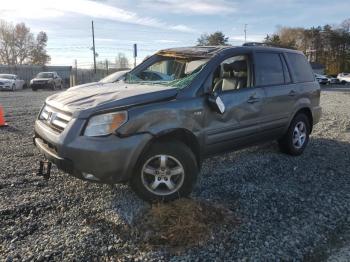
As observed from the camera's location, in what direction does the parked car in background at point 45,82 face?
facing the viewer and to the left of the viewer

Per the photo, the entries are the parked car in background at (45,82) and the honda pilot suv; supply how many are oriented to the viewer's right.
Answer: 0

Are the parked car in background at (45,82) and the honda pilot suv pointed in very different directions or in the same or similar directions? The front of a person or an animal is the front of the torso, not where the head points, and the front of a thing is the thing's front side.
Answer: same or similar directions

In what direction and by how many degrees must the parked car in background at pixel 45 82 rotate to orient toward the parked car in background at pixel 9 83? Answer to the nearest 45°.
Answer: approximately 45° to its right

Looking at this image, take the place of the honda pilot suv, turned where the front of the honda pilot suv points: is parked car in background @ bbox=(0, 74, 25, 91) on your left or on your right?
on your right

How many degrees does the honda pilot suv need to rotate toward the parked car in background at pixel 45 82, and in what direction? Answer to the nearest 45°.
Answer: approximately 135° to its right

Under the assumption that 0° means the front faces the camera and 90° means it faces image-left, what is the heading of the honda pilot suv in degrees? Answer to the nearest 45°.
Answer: approximately 45°

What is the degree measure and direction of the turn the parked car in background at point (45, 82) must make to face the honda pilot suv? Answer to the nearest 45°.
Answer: approximately 45° to its left
